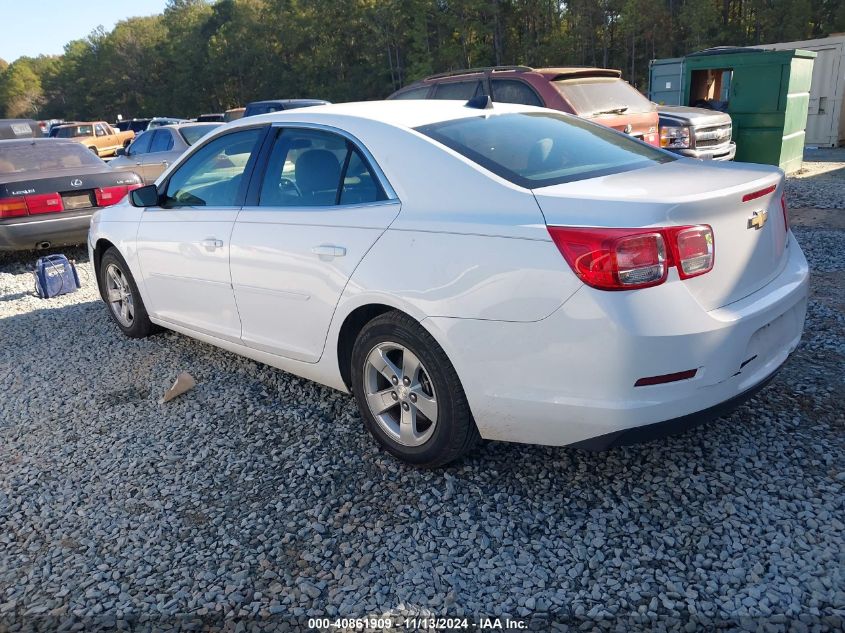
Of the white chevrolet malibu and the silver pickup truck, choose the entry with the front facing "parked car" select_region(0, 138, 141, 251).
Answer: the white chevrolet malibu

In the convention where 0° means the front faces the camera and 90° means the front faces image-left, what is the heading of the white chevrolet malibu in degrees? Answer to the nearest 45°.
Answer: approximately 135°

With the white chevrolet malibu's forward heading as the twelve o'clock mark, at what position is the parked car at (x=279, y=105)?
The parked car is roughly at 1 o'clock from the white chevrolet malibu.

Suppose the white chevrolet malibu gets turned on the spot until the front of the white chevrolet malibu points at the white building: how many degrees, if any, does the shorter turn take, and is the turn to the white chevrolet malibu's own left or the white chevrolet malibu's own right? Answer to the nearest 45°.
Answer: approximately 90° to the white chevrolet malibu's own right

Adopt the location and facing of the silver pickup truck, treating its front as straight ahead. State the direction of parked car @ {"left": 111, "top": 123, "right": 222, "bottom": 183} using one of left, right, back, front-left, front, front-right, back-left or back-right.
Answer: back-right

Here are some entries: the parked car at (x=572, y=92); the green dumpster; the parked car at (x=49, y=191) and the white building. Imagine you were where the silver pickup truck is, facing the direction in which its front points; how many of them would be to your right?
2

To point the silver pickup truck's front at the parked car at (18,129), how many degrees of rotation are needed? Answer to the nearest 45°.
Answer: approximately 135° to its right

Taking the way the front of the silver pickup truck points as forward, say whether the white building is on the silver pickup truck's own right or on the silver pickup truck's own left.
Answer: on the silver pickup truck's own left

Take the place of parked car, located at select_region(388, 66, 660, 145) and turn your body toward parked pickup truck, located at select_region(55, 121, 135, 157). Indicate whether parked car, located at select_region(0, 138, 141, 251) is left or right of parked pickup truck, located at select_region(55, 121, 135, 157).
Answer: left

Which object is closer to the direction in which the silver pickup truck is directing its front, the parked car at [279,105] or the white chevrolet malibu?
the white chevrolet malibu

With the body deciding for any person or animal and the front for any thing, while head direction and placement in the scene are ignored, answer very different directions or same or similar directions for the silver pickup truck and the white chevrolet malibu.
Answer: very different directions

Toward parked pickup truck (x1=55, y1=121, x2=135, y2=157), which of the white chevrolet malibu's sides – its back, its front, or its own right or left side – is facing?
front

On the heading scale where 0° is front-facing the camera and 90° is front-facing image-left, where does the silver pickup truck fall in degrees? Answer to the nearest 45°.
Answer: approximately 315°

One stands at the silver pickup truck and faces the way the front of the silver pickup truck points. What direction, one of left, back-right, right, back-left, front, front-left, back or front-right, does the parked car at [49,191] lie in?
right

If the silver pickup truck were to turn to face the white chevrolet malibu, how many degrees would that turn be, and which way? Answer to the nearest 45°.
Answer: approximately 45° to its right
